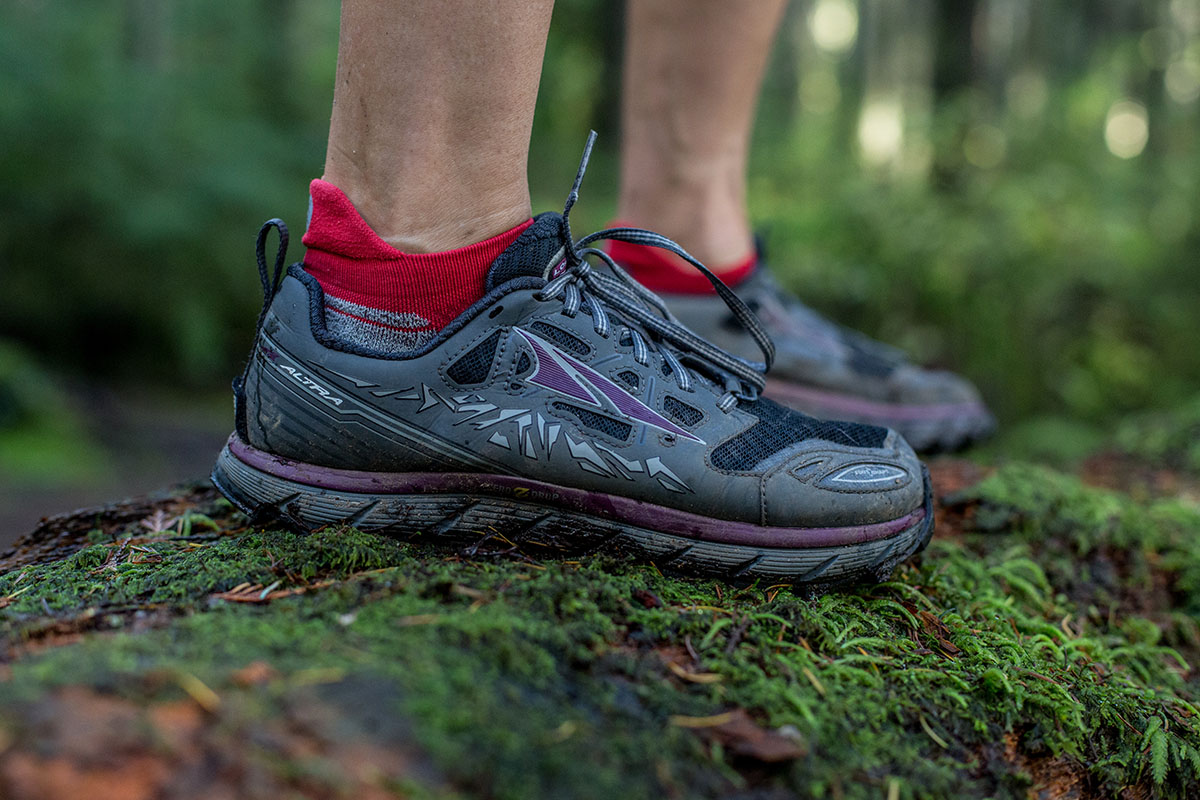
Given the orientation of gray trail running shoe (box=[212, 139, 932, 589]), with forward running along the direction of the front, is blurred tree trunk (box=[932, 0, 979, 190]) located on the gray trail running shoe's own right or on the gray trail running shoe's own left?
on the gray trail running shoe's own left

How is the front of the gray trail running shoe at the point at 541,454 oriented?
to the viewer's right
